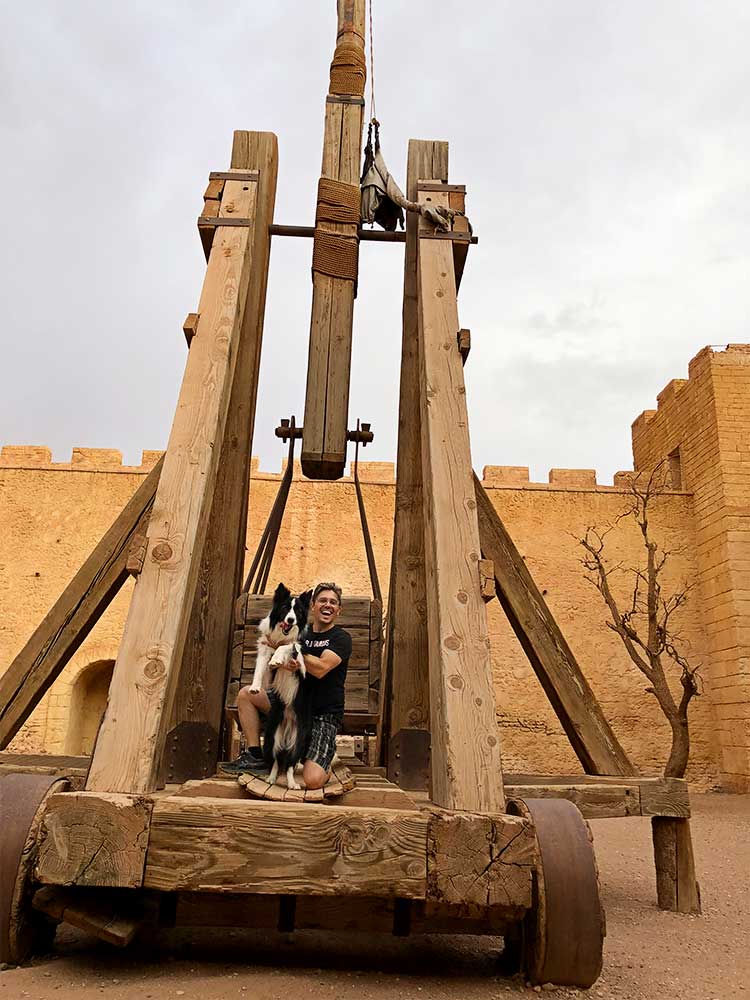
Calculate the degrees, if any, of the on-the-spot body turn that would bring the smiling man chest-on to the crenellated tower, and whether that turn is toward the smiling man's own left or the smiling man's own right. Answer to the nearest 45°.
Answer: approximately 180°

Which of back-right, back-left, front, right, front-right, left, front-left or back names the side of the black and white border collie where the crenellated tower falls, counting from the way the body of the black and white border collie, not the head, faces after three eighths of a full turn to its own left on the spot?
front

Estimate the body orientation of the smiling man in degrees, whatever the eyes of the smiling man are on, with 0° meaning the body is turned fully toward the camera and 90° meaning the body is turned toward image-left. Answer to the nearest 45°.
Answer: approximately 45°

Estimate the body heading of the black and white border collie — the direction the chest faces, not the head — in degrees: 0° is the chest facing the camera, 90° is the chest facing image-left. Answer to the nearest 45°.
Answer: approximately 0°

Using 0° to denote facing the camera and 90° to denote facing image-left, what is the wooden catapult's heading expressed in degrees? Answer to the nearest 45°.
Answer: approximately 0°

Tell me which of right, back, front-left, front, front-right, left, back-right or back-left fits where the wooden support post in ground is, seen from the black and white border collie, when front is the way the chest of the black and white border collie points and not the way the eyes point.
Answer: back-left
